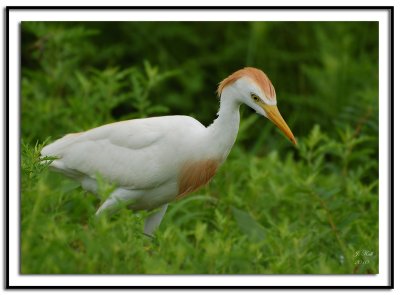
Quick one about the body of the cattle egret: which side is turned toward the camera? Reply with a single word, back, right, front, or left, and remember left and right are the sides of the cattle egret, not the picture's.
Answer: right
